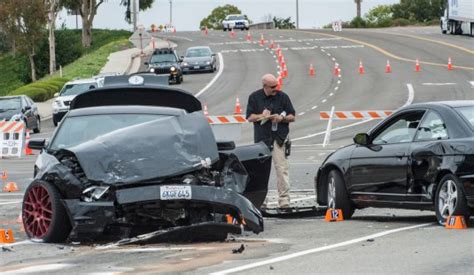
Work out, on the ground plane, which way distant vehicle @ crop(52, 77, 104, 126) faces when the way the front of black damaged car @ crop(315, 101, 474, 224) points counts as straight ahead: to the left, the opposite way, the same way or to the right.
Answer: to the left

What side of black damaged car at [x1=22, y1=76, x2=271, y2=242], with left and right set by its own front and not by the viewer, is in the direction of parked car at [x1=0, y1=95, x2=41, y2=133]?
back

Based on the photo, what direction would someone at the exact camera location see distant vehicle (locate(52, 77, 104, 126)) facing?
facing the viewer and to the left of the viewer

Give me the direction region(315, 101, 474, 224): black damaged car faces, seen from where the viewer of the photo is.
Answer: facing away from the viewer and to the left of the viewer

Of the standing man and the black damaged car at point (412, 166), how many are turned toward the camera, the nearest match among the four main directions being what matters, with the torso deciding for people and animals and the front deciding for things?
1

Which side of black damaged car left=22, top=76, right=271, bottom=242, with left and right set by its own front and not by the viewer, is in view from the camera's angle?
front

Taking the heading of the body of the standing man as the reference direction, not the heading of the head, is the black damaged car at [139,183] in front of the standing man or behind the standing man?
in front

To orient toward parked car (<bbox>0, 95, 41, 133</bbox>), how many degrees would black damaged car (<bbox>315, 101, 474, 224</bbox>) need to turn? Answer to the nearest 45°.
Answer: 0° — it already faces it

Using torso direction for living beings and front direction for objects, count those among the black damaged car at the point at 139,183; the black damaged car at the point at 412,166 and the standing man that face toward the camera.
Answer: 2

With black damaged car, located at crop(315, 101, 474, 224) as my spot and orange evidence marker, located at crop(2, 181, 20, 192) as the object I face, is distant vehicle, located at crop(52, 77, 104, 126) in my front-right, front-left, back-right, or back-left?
front-right

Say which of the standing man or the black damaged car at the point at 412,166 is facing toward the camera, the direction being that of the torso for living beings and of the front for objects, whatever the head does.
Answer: the standing man

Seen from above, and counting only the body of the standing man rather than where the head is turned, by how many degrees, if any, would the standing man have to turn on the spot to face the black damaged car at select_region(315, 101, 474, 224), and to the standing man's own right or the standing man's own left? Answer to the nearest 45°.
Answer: approximately 45° to the standing man's own left

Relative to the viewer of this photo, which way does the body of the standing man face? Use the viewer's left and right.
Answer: facing the viewer

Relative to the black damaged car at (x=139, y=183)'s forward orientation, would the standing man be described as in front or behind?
behind

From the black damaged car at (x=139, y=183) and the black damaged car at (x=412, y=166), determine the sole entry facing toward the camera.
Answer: the black damaged car at (x=139, y=183)
